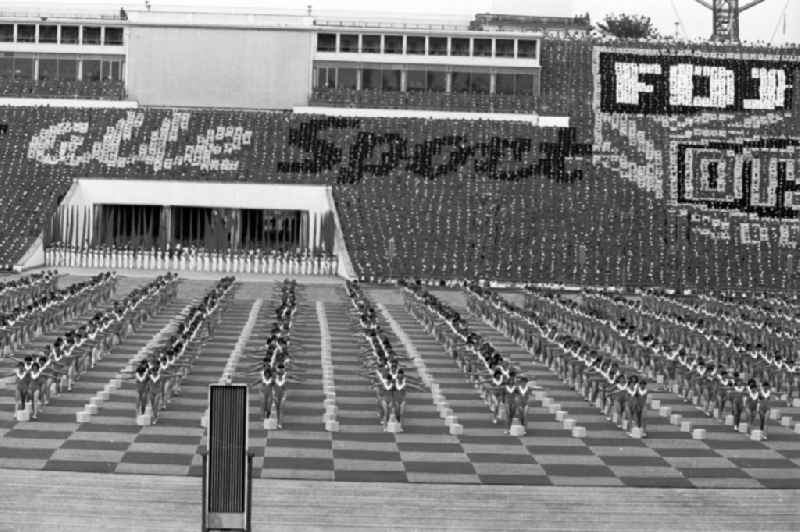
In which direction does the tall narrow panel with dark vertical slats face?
toward the camera
